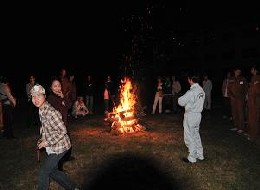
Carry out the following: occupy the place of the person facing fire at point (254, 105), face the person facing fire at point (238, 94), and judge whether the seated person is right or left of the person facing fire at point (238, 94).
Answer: left

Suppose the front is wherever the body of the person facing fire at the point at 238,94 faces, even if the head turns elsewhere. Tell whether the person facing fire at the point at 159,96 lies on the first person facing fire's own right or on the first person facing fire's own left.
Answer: on the first person facing fire's own right

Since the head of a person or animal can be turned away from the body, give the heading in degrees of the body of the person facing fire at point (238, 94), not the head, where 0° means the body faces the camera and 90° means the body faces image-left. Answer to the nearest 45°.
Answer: approximately 45°

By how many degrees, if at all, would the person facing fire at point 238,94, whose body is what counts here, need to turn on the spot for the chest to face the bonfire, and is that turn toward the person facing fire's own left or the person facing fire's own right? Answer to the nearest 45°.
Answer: approximately 45° to the person facing fire's own right

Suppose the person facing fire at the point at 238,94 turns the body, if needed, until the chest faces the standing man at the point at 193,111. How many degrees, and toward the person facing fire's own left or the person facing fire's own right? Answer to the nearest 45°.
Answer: approximately 45° to the person facing fire's own left

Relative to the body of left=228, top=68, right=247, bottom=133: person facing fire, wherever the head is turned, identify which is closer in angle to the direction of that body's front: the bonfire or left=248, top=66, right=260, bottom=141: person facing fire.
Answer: the bonfire

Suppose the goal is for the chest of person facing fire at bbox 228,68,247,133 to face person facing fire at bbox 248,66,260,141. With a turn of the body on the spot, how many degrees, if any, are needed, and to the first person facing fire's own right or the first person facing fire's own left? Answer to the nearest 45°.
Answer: approximately 90° to the first person facing fire's own left

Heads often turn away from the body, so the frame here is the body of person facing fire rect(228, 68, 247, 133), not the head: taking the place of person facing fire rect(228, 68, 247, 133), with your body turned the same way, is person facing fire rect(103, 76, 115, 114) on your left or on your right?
on your right
